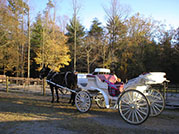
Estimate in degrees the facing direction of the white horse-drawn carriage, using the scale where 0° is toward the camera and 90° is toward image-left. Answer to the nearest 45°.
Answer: approximately 135°

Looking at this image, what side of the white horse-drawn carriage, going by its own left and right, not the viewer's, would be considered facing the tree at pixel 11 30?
front

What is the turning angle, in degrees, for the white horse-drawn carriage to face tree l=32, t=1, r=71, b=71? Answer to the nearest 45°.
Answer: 0° — it already faces it
